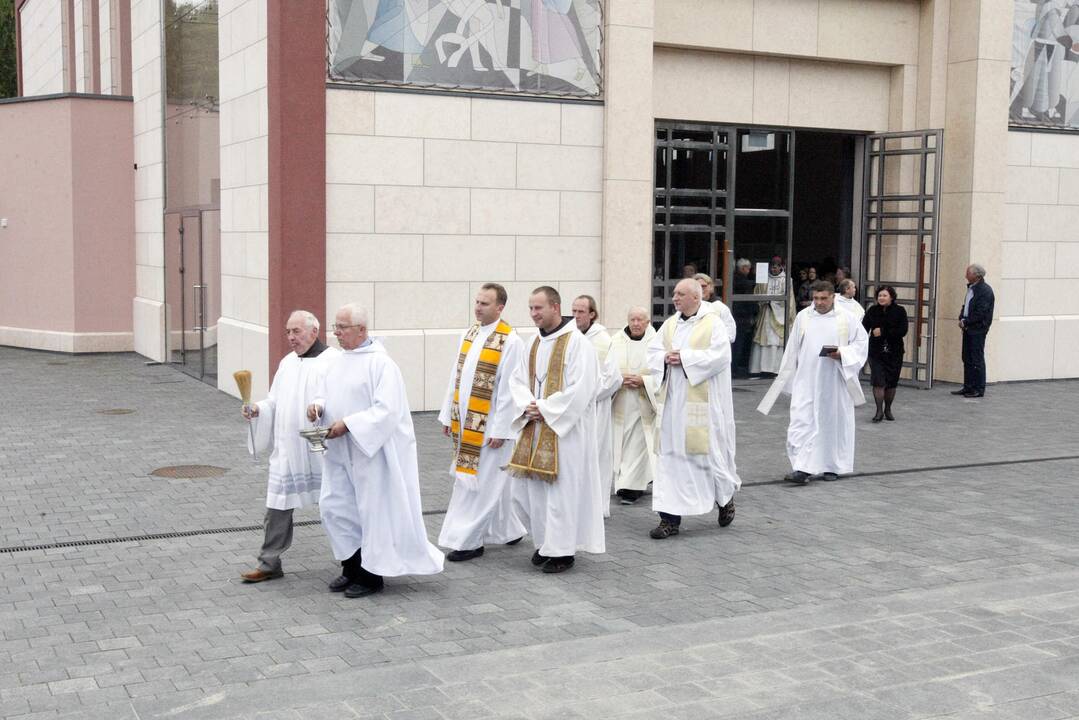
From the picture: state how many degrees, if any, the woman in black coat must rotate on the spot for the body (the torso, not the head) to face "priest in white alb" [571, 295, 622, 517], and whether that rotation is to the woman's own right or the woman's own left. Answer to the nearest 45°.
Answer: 0° — they already face them

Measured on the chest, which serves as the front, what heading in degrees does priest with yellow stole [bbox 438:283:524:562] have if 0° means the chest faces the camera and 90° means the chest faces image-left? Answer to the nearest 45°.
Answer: approximately 45°

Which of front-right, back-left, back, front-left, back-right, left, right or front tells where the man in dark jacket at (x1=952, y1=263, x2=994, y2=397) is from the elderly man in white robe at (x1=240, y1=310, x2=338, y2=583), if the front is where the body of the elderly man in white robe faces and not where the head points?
back

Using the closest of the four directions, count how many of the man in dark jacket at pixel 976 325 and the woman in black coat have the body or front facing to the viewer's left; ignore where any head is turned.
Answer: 1

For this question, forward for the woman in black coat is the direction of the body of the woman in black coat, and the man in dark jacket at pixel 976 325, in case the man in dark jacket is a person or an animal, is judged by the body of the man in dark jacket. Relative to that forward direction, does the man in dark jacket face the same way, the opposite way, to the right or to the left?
to the right

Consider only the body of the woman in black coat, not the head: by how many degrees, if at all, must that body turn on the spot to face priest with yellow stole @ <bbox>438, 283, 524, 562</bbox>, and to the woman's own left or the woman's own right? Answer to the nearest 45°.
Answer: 0° — they already face them

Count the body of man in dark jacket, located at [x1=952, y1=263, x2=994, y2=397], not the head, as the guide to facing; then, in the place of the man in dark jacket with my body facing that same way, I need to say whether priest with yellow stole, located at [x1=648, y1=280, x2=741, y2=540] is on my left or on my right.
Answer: on my left

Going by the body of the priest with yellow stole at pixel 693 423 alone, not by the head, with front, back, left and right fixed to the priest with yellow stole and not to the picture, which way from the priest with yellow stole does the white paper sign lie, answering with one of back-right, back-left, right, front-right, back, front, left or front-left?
back-right

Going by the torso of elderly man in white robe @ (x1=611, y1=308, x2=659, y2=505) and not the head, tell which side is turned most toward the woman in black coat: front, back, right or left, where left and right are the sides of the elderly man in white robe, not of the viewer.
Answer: back

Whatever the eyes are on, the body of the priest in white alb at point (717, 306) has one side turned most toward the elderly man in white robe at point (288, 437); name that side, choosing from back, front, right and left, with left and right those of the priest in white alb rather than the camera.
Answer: front

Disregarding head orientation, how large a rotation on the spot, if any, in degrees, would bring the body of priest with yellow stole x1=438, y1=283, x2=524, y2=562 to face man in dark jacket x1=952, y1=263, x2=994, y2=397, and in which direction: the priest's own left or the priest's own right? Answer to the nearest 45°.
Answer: approximately 180°

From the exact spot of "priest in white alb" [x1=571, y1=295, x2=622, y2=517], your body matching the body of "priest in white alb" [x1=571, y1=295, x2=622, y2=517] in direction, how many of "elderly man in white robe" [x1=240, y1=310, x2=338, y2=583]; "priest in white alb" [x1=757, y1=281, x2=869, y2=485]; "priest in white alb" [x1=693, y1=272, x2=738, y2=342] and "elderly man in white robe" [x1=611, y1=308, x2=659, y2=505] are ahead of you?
1

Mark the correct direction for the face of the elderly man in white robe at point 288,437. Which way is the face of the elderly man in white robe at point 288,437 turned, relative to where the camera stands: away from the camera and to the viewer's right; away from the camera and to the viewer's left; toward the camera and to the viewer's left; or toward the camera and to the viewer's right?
toward the camera and to the viewer's left

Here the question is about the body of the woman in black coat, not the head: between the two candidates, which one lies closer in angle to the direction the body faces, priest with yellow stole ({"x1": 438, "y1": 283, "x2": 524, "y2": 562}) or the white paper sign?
the priest with yellow stole
